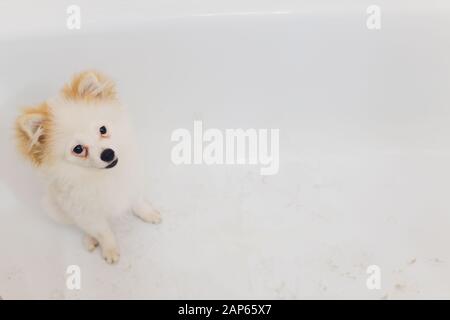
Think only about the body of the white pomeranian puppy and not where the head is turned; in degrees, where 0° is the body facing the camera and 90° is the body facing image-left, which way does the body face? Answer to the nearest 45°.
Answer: approximately 315°
